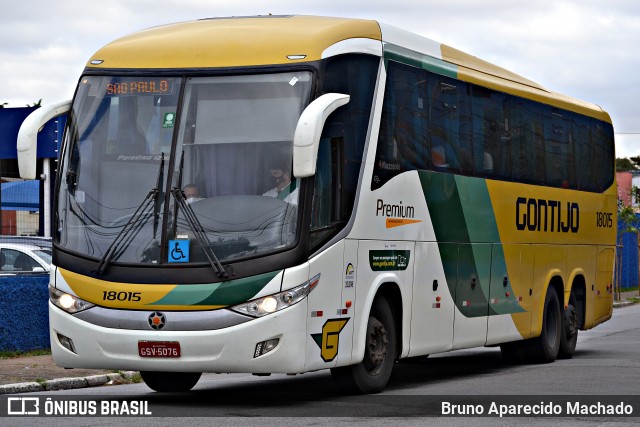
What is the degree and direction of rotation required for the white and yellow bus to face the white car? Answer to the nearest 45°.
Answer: approximately 90° to its right

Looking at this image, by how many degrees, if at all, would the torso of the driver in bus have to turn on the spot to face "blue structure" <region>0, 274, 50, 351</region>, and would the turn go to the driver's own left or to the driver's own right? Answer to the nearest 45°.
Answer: approximately 90° to the driver's own right

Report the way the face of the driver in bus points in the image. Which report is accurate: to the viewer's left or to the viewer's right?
to the viewer's left

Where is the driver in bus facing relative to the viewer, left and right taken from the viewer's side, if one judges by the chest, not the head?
facing the viewer and to the left of the viewer

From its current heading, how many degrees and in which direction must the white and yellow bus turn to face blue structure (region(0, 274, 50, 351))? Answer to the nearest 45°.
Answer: approximately 90° to its right

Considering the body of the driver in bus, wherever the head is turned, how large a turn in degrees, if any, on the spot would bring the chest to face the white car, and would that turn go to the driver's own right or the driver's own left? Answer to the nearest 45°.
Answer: approximately 90° to the driver's own right
